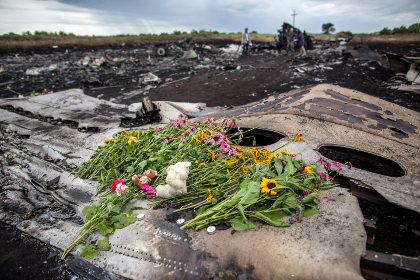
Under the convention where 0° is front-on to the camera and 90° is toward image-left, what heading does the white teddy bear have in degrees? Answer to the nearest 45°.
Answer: approximately 45°

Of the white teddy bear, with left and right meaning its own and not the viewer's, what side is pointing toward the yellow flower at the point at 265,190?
left

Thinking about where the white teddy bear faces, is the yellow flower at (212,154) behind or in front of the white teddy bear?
behind

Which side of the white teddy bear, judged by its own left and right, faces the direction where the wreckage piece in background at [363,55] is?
back

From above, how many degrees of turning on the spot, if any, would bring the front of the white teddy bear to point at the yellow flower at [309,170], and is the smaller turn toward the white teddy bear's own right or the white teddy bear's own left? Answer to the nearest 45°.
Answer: approximately 135° to the white teddy bear's own left

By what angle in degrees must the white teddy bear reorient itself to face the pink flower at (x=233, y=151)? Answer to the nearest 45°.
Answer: approximately 180°

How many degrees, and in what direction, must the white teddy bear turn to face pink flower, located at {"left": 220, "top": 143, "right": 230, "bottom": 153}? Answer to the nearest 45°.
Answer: approximately 180°

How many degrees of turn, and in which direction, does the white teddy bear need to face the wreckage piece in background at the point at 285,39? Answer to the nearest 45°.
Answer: approximately 180°

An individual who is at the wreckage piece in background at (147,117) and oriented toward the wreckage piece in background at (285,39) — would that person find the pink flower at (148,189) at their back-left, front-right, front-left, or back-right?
back-right

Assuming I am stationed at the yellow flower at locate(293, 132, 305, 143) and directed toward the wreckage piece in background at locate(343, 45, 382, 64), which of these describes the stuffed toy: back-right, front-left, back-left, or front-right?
back-left
